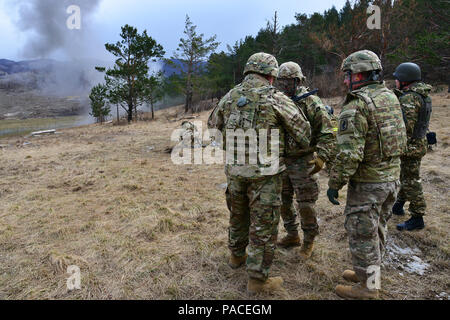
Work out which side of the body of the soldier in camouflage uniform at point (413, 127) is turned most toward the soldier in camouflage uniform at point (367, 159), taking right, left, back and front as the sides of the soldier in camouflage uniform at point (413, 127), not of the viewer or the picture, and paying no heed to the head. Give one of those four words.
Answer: left

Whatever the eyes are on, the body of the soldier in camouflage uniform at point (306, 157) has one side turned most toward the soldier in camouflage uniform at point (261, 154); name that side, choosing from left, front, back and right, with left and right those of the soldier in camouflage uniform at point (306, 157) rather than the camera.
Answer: front

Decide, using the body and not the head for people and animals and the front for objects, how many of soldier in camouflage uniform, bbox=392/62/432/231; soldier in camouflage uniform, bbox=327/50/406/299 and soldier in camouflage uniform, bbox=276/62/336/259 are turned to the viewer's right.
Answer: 0

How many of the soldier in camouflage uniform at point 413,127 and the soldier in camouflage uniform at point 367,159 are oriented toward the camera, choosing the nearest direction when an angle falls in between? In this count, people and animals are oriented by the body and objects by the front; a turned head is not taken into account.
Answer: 0

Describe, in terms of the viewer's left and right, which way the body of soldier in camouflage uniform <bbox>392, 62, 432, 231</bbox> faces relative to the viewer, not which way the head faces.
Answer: facing to the left of the viewer

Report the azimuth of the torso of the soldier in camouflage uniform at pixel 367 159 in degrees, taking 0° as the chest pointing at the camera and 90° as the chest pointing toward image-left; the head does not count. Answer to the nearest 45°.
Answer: approximately 135°

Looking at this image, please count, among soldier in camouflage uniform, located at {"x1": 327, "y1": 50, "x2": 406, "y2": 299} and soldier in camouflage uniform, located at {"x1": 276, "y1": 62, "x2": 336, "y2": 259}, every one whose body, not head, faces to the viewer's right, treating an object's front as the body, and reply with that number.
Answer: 0

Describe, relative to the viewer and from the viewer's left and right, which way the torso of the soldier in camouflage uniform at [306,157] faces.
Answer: facing the viewer and to the left of the viewer

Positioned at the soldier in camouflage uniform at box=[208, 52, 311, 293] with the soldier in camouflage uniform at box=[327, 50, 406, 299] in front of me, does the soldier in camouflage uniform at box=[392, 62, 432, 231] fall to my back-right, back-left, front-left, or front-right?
front-left
